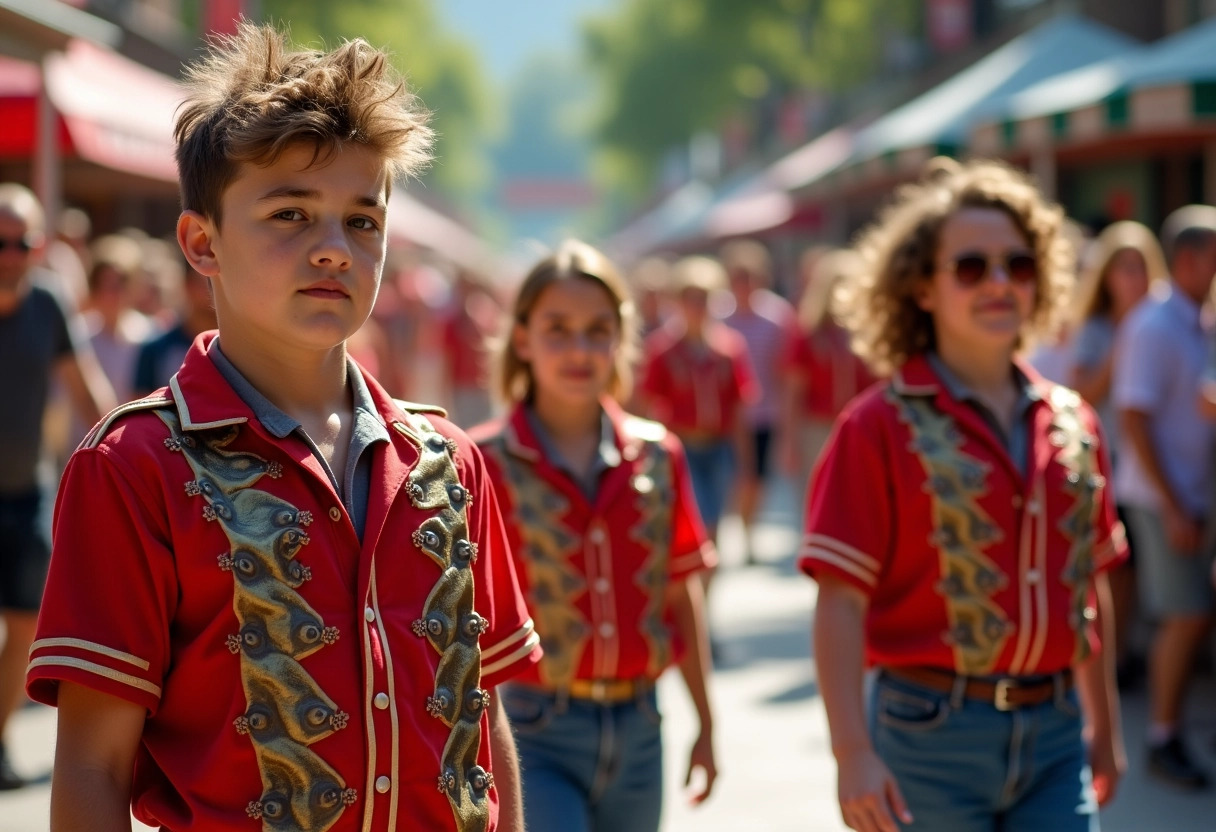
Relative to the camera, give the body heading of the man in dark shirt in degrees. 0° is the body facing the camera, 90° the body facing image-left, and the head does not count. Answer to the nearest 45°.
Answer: approximately 0°

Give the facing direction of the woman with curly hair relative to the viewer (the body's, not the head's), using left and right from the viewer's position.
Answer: facing the viewer and to the right of the viewer

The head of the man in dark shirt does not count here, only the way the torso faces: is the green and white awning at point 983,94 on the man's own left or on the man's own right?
on the man's own left

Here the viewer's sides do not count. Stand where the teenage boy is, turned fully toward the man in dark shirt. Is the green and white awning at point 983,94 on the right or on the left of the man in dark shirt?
right

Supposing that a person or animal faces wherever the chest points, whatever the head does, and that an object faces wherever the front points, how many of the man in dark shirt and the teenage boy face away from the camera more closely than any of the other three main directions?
0

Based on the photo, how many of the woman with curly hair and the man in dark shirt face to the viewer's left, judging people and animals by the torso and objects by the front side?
0

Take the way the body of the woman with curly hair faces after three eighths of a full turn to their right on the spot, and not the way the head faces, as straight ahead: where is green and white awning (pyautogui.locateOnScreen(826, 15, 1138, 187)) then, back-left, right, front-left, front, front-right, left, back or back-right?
right

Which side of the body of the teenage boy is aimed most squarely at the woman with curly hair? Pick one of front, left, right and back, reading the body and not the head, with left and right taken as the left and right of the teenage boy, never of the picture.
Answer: left
